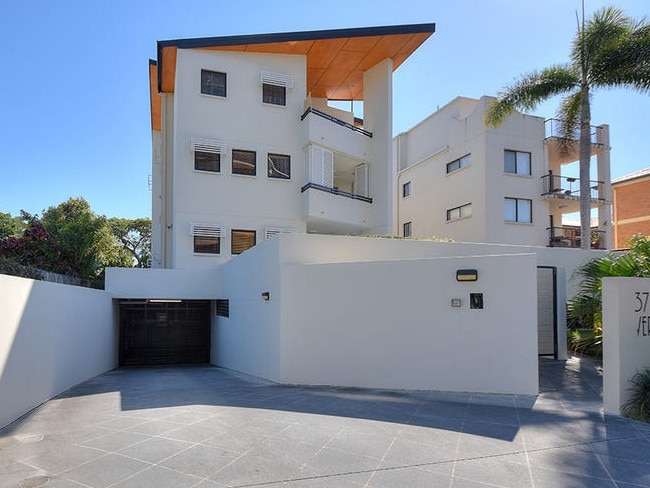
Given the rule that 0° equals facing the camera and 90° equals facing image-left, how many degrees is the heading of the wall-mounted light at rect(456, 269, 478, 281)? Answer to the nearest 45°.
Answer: approximately 0°

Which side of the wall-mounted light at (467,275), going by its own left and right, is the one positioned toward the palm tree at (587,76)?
back

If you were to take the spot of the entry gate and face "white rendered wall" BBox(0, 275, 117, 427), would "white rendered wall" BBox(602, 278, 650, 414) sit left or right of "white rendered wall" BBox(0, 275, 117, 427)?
left

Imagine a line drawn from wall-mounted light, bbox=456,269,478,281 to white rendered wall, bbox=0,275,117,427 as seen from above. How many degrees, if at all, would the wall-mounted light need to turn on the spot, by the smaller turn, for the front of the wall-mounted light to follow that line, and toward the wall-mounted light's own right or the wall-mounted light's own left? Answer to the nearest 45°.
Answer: approximately 90° to the wall-mounted light's own right

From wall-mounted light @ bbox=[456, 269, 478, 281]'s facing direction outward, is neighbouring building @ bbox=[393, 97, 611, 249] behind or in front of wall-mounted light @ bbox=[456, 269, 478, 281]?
behind

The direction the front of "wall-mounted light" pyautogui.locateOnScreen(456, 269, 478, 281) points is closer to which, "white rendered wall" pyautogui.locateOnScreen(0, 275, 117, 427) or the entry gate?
the white rendered wall
